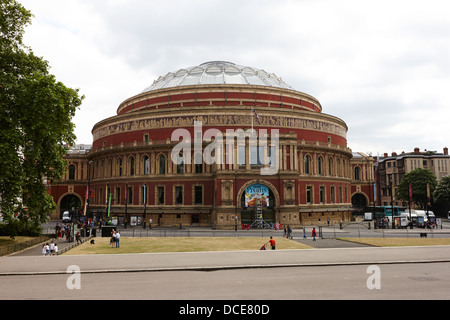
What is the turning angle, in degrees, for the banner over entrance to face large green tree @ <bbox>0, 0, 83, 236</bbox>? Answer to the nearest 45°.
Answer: approximately 45° to its right

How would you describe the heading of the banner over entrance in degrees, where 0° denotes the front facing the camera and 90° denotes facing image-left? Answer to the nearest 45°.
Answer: approximately 0°
